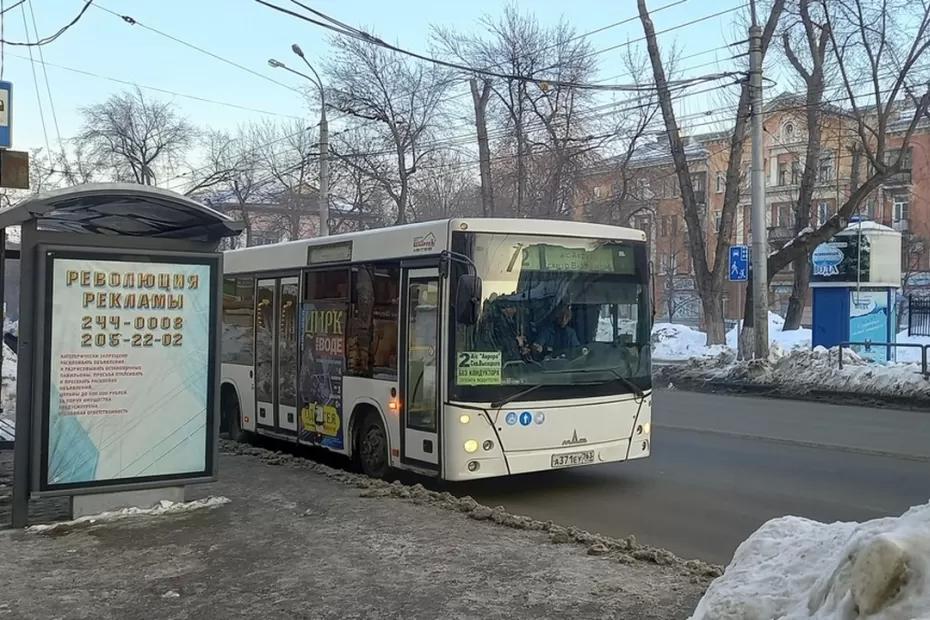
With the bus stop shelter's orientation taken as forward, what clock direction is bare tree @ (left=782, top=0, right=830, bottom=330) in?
The bare tree is roughly at 11 o'clock from the bus stop shelter.

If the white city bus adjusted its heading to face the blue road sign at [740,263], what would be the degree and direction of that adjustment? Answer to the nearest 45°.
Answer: approximately 90° to its left

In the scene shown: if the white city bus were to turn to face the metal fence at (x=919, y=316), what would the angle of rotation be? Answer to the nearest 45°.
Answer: approximately 90° to its left

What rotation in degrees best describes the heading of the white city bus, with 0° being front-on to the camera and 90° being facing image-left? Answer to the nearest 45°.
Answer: approximately 315°

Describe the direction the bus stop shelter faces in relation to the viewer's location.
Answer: facing to the right of the viewer
